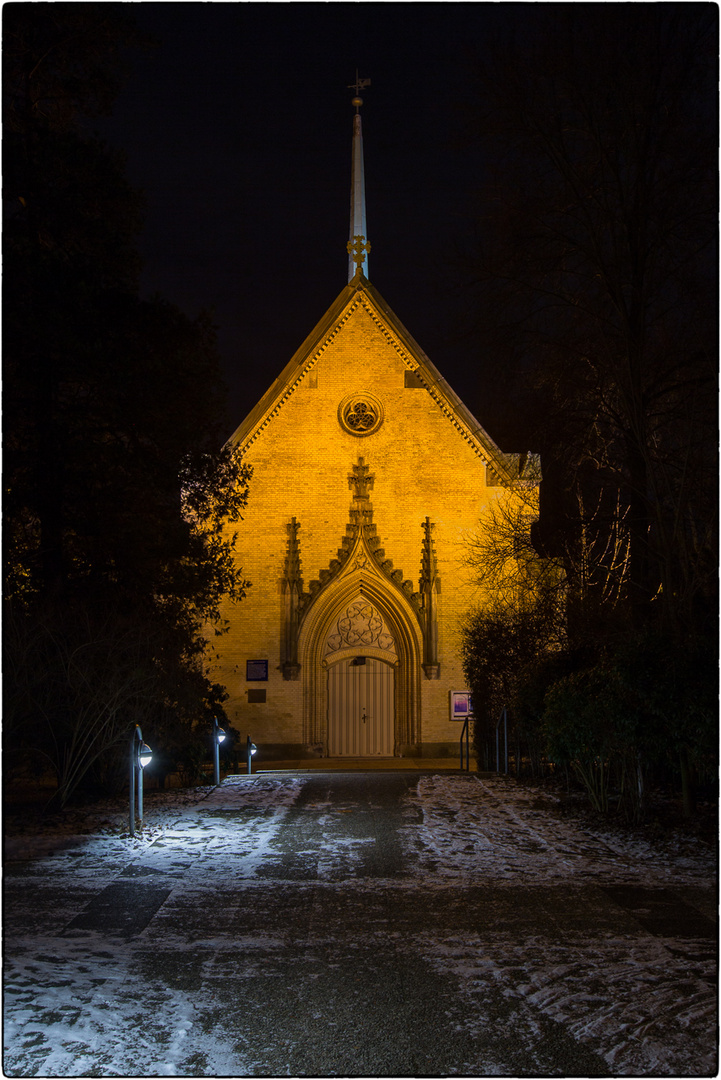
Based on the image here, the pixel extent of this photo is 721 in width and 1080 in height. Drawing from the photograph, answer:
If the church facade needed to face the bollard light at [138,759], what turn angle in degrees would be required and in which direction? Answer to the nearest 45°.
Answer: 0° — it already faces it

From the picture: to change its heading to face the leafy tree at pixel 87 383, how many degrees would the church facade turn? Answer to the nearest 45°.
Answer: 0° — it already faces it
